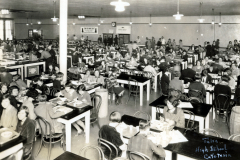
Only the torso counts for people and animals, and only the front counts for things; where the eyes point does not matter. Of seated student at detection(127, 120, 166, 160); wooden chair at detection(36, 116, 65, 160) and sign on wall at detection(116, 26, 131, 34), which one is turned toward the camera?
the sign on wall

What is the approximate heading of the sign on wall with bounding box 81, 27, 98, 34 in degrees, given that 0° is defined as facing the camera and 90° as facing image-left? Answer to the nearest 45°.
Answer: approximately 0°

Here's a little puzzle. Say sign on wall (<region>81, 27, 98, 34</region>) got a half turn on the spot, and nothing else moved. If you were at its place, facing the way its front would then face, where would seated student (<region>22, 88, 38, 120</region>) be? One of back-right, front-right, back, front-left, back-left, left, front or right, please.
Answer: back

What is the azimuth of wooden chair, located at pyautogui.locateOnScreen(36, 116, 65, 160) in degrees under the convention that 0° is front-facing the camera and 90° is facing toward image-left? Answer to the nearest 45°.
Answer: approximately 225°

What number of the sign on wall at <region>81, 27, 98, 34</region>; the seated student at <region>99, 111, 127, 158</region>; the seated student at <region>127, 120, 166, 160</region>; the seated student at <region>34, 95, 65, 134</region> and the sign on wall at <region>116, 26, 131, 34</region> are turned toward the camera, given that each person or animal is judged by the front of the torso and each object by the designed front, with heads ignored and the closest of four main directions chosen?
2

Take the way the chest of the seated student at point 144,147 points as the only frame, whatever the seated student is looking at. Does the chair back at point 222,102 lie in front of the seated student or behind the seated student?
in front

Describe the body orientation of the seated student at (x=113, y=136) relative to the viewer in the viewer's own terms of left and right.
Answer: facing away from the viewer and to the right of the viewer

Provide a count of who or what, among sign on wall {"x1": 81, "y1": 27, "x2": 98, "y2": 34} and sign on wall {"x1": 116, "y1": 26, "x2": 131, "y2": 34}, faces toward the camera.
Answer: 2

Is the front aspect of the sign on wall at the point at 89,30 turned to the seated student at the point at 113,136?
yes
